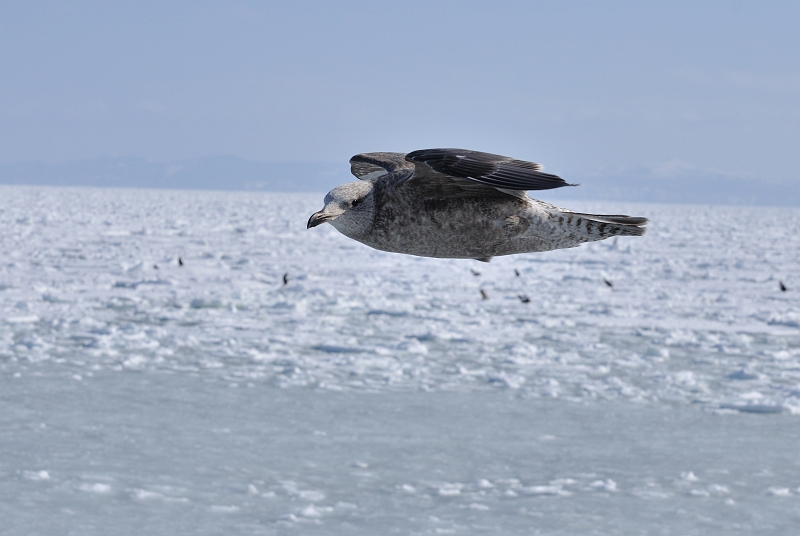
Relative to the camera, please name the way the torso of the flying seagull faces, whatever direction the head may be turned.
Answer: to the viewer's left
